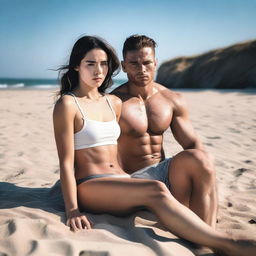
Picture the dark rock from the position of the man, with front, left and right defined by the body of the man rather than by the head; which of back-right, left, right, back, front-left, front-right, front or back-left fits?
back

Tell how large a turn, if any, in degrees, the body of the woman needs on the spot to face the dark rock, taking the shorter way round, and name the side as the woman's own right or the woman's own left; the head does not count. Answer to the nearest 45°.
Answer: approximately 135° to the woman's own left

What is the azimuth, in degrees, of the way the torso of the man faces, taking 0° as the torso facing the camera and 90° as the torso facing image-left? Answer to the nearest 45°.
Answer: approximately 0°
